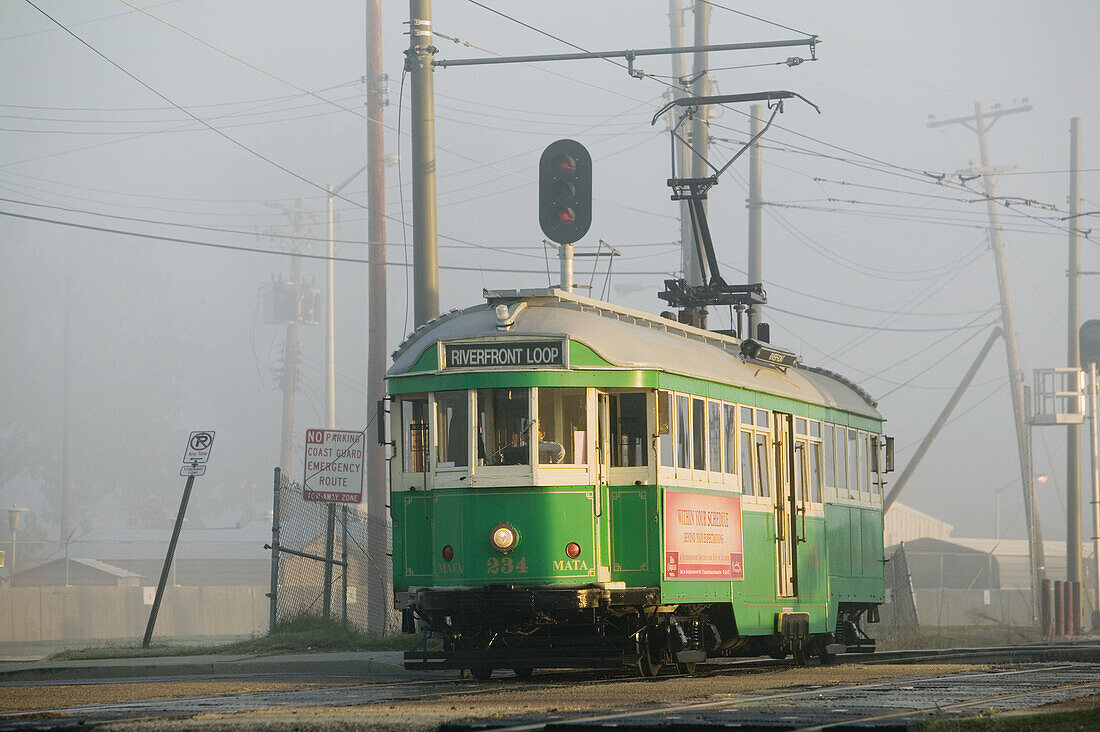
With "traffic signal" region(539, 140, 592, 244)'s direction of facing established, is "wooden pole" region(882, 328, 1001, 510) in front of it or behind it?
behind

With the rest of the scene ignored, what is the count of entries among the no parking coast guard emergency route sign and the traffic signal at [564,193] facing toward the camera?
2

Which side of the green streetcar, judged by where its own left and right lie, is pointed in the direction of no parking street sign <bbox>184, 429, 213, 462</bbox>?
right
